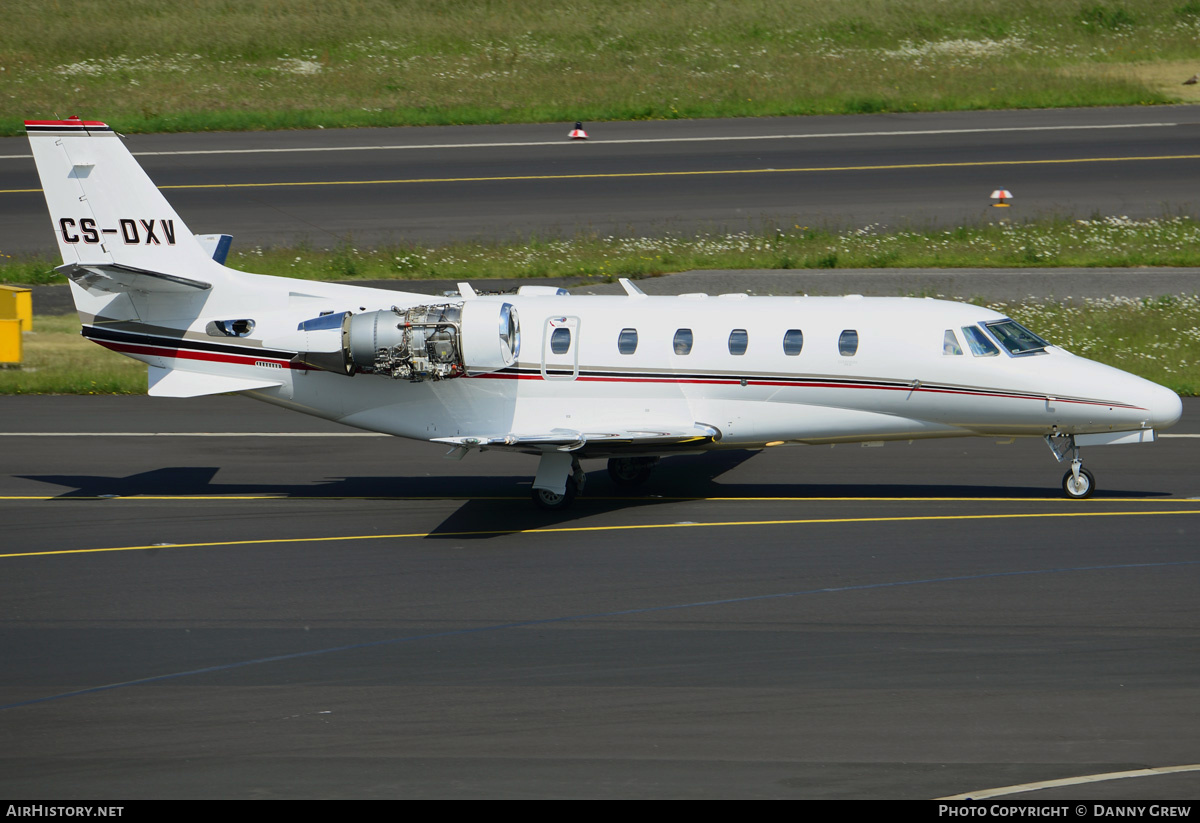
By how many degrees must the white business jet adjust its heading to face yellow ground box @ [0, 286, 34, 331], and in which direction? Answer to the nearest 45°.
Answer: approximately 135° to its left

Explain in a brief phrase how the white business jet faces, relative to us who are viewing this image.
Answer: facing to the right of the viewer

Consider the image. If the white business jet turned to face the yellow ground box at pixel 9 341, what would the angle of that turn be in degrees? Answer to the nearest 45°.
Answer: approximately 135° to its left
